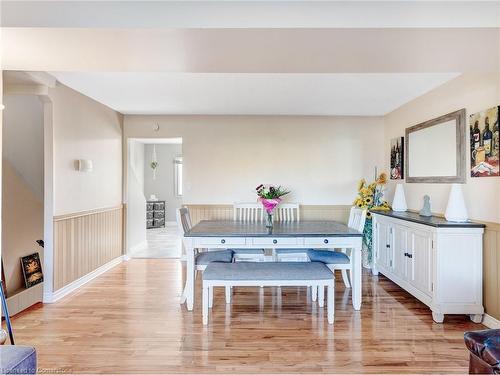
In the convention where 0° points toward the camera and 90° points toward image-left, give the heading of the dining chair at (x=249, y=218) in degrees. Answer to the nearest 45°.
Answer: approximately 0°

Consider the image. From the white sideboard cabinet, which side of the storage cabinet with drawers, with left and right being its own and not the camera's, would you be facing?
front

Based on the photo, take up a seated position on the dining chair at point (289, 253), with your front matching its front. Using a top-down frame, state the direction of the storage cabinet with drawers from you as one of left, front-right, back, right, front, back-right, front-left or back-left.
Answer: back-right

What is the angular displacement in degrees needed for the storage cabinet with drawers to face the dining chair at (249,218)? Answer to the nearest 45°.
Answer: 0° — it already faces it

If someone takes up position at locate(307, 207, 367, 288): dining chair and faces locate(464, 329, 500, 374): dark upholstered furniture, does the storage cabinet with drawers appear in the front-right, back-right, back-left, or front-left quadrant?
back-right

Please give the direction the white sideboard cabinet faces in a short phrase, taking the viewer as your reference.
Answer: facing the viewer and to the left of the viewer

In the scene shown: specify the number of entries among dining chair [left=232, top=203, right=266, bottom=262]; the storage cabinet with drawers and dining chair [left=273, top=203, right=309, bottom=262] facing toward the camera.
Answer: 3

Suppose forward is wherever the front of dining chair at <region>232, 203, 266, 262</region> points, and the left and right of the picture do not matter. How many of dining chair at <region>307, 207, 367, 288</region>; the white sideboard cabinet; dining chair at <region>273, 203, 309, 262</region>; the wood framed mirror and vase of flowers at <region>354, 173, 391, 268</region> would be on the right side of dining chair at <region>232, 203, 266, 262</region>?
0

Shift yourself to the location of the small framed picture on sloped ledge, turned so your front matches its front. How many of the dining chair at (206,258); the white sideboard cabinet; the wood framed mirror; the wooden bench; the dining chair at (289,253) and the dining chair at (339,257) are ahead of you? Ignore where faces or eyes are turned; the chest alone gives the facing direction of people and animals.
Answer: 6

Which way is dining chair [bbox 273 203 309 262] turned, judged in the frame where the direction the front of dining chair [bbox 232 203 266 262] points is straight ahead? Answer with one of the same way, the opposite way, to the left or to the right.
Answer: the same way

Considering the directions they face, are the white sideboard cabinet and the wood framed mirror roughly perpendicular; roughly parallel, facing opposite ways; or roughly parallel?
roughly parallel

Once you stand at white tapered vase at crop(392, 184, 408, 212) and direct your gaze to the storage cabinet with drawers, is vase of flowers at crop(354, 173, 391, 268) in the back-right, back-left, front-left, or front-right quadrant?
front-right

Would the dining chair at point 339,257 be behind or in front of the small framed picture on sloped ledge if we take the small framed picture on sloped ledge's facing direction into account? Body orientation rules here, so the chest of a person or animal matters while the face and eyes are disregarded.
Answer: in front

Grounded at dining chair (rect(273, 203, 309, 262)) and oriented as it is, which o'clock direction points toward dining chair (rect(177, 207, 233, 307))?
dining chair (rect(177, 207, 233, 307)) is roughly at 2 o'clock from dining chair (rect(273, 203, 309, 262)).

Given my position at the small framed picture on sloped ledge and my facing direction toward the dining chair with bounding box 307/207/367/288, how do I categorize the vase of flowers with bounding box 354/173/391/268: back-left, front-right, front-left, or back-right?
front-left

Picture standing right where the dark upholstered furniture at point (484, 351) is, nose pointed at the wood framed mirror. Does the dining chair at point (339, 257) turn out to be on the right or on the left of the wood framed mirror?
left

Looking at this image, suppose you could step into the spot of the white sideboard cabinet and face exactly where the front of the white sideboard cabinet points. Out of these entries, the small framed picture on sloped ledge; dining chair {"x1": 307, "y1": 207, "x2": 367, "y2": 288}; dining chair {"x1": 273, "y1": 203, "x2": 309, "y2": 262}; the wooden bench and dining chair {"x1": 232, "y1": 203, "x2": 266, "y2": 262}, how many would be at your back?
0

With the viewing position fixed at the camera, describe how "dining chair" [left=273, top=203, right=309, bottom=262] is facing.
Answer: facing the viewer

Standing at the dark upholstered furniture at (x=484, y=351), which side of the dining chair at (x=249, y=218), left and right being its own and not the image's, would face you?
front
